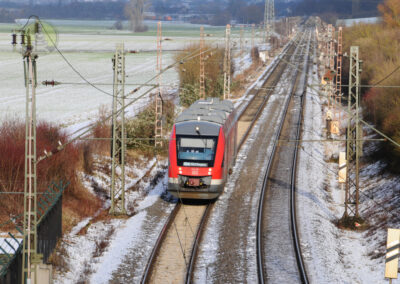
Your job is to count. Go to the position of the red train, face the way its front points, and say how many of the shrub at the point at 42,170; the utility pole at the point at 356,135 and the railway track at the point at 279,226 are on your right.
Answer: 1

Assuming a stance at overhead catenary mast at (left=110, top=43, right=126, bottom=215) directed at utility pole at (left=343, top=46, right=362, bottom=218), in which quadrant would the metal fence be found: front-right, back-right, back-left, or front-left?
back-right

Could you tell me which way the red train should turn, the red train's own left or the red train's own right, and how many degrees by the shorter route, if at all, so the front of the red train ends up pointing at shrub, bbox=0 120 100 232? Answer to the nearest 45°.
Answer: approximately 90° to the red train's own right

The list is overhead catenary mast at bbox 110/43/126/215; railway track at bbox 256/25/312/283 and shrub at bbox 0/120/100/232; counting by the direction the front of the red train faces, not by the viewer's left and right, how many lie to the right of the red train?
2

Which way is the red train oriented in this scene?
toward the camera

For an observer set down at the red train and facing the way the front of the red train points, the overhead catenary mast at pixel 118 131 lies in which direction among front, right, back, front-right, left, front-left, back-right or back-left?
right

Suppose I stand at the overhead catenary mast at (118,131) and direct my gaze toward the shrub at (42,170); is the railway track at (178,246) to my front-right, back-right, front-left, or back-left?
back-left

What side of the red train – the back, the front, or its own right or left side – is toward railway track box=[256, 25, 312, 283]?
left

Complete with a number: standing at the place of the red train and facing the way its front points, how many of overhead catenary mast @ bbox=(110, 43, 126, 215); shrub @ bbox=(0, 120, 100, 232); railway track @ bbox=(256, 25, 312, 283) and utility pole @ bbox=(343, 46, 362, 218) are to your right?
2

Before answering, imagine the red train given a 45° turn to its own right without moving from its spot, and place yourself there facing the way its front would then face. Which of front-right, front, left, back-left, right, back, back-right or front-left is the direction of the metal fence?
front
